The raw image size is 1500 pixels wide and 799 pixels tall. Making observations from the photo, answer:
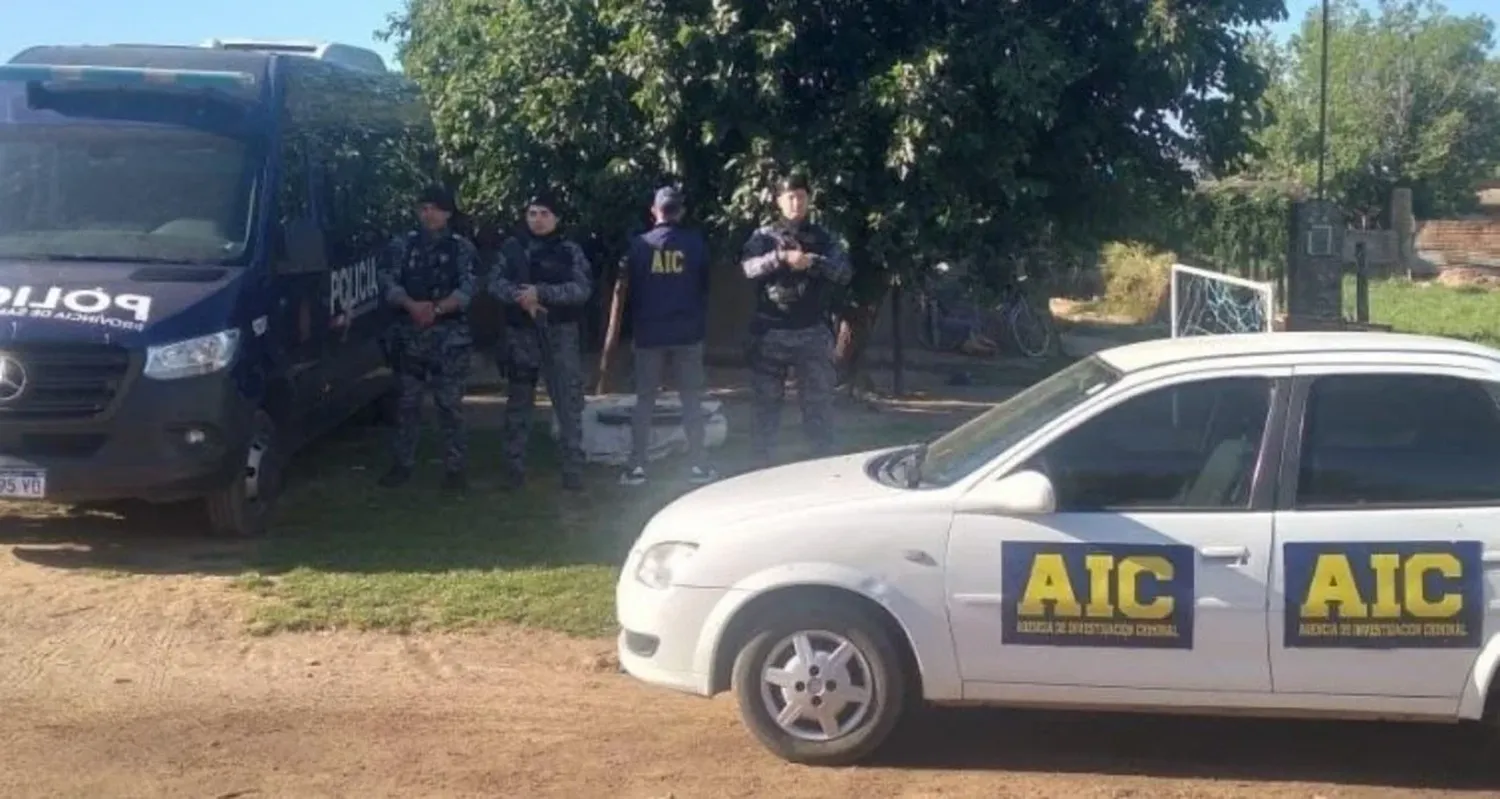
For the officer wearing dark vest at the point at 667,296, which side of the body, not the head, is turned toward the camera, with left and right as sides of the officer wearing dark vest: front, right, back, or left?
back

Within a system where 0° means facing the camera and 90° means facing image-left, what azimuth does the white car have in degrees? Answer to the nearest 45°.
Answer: approximately 90°

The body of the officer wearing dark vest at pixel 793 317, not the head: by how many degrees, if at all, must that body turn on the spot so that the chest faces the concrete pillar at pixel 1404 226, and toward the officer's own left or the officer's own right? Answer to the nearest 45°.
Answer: approximately 135° to the officer's own left

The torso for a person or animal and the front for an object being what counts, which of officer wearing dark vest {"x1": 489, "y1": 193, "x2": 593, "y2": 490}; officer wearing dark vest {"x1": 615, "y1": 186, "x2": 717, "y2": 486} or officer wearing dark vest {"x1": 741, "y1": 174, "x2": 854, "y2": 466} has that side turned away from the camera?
officer wearing dark vest {"x1": 615, "y1": 186, "x2": 717, "y2": 486}

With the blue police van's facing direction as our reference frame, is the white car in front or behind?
in front

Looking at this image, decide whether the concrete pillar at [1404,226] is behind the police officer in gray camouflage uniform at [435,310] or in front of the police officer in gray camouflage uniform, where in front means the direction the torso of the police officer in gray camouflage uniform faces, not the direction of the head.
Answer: behind

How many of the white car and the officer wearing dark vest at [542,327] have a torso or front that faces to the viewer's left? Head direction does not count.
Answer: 1

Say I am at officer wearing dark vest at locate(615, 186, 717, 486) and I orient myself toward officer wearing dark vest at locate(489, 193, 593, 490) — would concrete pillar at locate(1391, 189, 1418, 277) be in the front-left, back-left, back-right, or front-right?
back-right

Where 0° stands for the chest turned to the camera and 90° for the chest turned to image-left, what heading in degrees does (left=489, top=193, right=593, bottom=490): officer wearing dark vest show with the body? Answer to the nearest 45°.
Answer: approximately 0°
